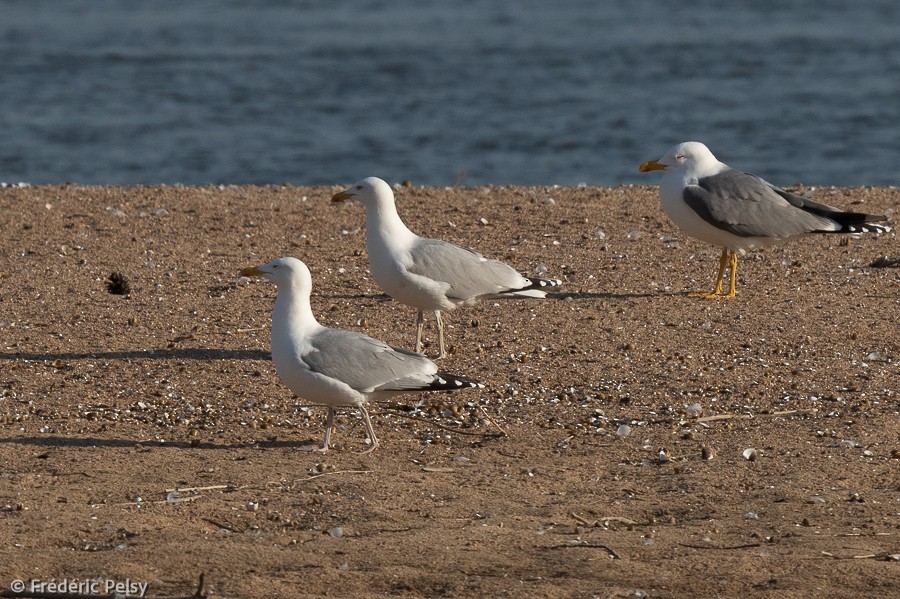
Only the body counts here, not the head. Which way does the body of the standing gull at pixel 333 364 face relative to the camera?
to the viewer's left

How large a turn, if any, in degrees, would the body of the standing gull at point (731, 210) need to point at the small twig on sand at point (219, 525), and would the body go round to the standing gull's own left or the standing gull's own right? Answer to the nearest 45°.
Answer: approximately 90° to the standing gull's own left

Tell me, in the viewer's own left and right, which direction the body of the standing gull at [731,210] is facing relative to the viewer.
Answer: facing to the left of the viewer

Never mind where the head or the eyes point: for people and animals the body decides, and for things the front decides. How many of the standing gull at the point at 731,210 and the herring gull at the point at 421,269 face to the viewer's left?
2

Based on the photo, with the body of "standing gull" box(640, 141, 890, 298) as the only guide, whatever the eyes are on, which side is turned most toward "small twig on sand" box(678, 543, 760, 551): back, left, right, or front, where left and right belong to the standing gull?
left

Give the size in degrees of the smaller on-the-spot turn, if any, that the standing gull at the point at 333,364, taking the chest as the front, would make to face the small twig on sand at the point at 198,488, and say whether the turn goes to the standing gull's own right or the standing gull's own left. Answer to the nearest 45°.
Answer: approximately 45° to the standing gull's own left

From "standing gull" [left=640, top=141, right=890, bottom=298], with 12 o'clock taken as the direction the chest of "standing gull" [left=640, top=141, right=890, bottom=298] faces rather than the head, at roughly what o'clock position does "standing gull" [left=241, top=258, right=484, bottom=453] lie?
"standing gull" [left=241, top=258, right=484, bottom=453] is roughly at 10 o'clock from "standing gull" [left=640, top=141, right=890, bottom=298].

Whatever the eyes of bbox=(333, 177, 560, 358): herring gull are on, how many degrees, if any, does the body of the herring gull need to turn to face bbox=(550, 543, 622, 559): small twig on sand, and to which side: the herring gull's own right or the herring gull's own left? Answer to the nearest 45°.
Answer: approximately 90° to the herring gull's own left

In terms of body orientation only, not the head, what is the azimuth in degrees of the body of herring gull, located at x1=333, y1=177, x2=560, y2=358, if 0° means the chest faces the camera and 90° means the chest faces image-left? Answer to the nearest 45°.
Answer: approximately 90°
